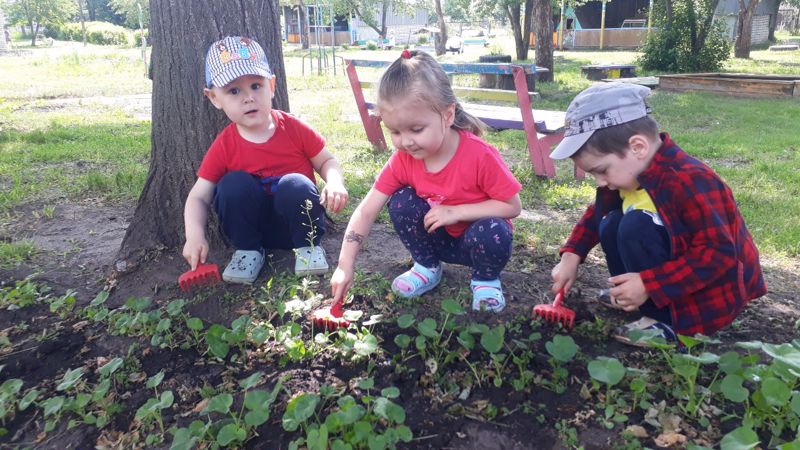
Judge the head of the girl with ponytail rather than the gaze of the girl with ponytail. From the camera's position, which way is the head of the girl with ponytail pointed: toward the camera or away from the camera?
toward the camera

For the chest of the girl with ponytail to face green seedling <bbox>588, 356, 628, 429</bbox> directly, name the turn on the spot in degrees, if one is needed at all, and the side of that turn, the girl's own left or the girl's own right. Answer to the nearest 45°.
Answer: approximately 90° to the girl's own left

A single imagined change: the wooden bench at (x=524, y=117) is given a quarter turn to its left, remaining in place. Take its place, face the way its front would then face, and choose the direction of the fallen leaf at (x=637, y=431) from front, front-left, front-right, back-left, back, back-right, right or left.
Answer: back-left

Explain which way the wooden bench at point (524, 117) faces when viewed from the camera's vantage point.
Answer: facing away from the viewer and to the right of the viewer

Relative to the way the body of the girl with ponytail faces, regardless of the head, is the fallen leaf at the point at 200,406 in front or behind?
in front

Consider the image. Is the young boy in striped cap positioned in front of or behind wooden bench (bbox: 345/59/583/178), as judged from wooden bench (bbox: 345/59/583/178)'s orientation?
behind

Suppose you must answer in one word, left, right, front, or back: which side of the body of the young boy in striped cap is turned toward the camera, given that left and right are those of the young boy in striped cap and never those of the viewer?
front

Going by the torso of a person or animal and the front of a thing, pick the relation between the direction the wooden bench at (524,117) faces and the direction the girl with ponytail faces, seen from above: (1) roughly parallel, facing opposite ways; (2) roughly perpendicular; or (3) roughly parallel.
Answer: roughly parallel, facing opposite ways

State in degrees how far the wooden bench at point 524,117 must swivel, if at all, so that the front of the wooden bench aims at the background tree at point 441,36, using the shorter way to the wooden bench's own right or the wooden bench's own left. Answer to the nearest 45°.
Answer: approximately 45° to the wooden bench's own left

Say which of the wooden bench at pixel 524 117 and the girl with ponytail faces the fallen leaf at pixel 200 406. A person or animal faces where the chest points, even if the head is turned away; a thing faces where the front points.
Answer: the girl with ponytail

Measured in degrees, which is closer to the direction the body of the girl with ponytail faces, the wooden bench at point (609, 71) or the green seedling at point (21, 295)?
the green seedling

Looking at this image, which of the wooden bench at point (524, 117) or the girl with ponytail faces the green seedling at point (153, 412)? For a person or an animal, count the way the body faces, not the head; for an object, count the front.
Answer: the girl with ponytail

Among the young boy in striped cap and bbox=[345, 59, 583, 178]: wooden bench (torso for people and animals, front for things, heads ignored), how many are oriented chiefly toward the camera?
1
